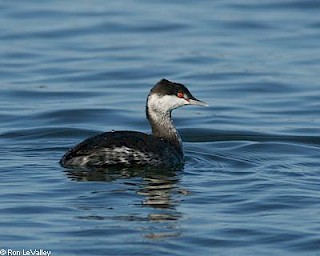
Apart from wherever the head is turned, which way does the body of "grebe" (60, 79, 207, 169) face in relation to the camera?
to the viewer's right
